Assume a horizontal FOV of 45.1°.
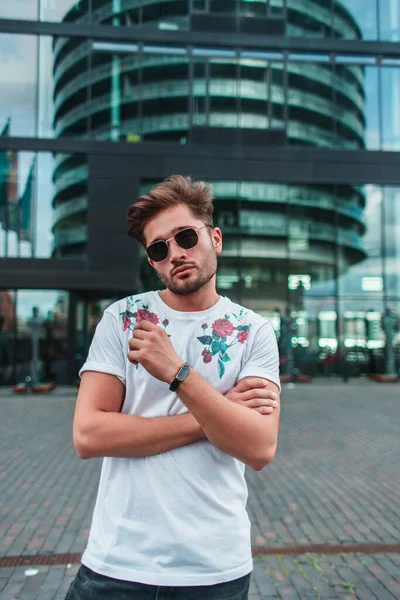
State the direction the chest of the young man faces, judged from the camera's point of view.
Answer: toward the camera

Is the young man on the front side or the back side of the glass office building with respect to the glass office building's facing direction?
on the front side

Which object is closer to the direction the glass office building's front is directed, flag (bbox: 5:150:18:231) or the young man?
the young man

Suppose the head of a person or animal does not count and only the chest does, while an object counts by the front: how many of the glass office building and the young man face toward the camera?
2

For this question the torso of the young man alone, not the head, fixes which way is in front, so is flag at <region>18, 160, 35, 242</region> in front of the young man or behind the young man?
behind

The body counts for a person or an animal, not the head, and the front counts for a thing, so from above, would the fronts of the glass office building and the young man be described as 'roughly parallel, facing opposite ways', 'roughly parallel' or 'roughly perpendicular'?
roughly parallel

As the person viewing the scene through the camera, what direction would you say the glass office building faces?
facing the viewer

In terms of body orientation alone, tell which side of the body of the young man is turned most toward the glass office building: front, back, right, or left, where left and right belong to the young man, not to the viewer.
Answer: back
